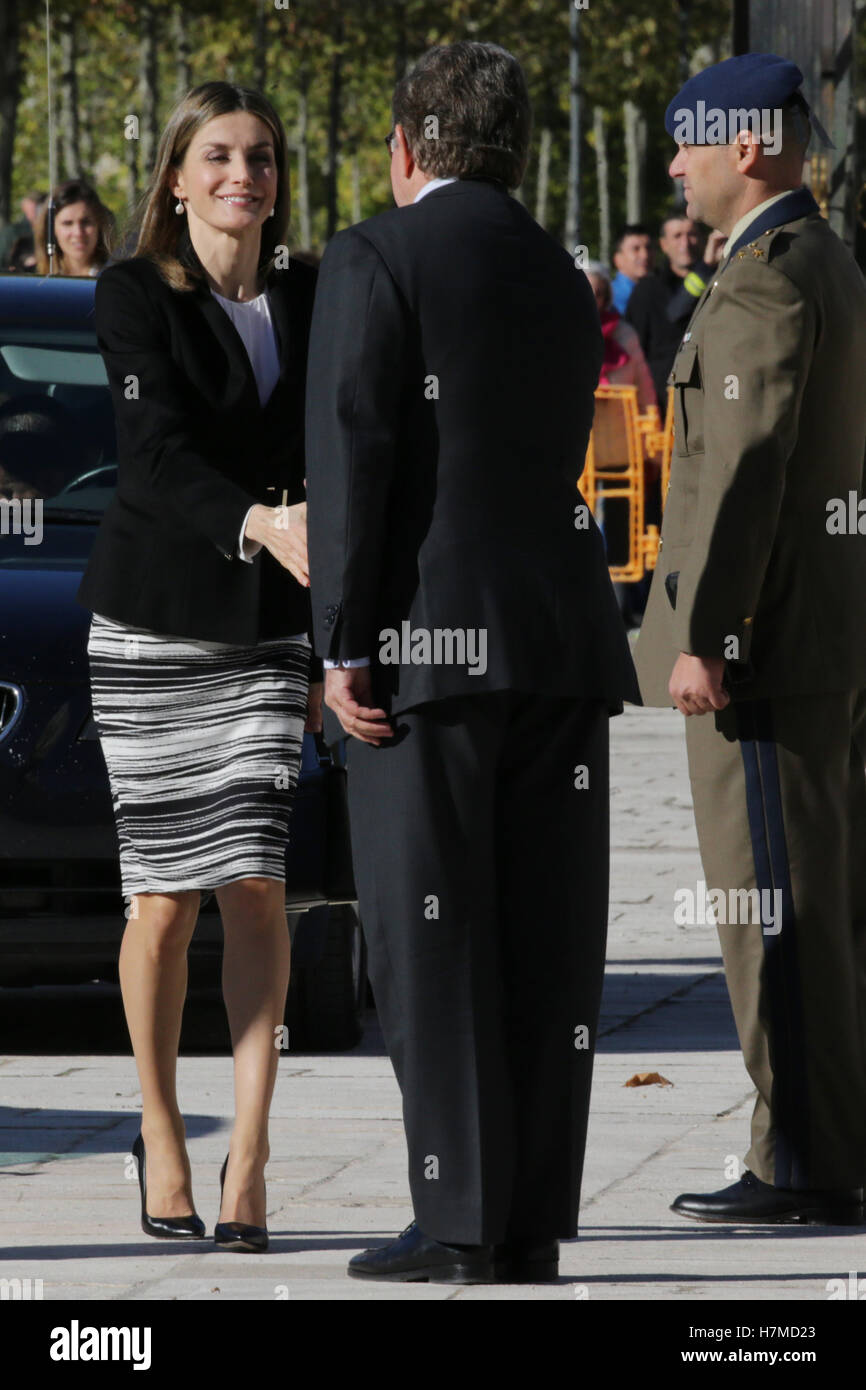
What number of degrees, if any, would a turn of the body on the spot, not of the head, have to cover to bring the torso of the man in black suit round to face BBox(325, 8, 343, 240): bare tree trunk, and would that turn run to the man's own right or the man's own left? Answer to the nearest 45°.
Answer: approximately 45° to the man's own right

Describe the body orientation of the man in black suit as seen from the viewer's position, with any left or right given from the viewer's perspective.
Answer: facing away from the viewer and to the left of the viewer

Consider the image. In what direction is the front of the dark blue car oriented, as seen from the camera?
facing the viewer

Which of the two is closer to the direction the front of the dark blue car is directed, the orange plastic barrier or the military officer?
the military officer

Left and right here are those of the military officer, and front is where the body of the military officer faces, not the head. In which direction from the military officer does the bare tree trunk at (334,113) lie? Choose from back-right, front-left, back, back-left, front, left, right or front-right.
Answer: right

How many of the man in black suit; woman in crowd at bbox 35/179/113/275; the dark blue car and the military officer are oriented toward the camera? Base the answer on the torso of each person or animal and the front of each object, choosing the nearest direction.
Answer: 2

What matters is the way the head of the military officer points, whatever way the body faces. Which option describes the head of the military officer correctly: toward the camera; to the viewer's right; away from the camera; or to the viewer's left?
to the viewer's left

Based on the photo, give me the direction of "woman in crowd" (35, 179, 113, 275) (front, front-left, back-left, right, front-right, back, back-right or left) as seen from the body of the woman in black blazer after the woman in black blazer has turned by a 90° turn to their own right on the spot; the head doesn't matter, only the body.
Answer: back-right

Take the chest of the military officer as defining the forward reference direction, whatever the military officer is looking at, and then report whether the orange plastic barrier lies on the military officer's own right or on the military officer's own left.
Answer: on the military officer's own right

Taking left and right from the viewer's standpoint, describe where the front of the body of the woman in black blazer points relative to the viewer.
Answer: facing the viewer and to the right of the viewer

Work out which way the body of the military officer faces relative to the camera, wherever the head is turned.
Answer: to the viewer's left

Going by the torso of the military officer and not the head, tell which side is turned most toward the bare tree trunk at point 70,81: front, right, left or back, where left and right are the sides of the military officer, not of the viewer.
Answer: right

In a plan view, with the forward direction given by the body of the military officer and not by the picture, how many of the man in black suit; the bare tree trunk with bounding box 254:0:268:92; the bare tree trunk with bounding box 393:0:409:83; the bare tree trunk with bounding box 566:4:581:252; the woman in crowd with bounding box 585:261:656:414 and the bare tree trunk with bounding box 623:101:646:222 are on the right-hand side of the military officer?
5

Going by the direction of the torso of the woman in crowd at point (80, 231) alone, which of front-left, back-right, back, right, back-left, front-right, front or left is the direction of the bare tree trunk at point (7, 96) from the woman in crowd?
back

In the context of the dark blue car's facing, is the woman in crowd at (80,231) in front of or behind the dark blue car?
behind
